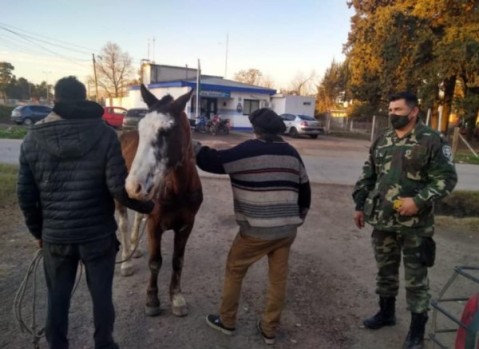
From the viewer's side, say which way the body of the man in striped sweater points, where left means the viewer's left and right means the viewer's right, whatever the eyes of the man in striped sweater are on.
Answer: facing away from the viewer and to the left of the viewer

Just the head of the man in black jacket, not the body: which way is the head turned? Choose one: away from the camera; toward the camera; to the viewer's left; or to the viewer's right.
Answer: away from the camera

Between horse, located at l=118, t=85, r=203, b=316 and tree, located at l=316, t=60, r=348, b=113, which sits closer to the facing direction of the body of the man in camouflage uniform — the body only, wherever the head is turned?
the horse

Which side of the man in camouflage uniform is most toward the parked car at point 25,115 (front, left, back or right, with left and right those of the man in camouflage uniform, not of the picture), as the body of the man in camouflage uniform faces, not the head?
right

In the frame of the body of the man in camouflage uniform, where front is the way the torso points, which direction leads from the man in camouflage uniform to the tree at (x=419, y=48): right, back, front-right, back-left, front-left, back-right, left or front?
back-right

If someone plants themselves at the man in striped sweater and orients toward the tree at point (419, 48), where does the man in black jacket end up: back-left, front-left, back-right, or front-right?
back-left

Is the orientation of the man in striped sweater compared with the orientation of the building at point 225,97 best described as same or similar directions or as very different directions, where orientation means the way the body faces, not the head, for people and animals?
very different directions

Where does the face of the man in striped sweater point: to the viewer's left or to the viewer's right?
to the viewer's left

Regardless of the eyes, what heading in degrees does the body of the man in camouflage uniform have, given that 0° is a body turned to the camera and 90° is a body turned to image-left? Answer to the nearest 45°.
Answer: approximately 45°

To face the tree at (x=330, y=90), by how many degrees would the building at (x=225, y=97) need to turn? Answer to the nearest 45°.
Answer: approximately 90° to its left
